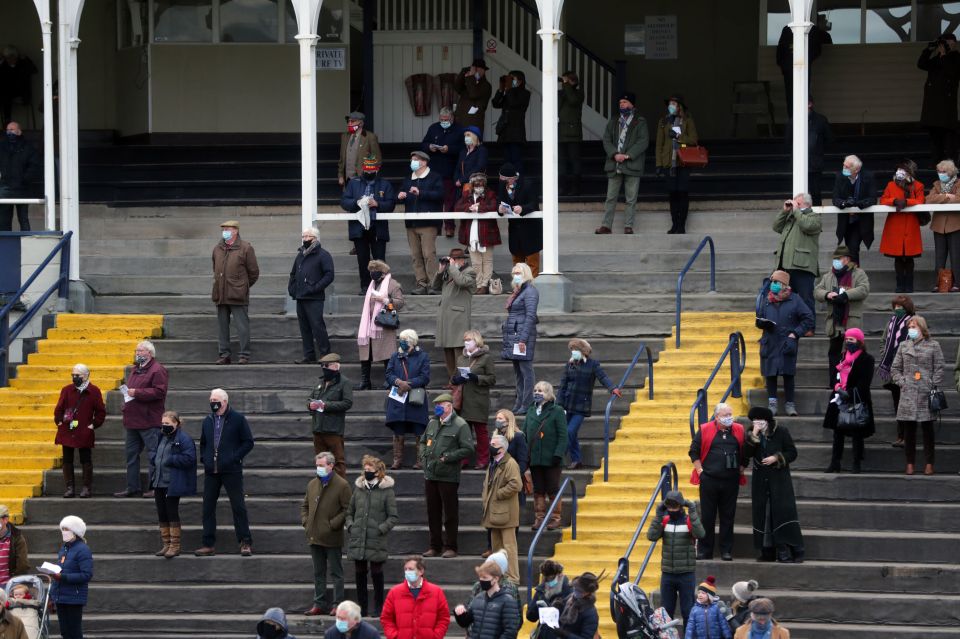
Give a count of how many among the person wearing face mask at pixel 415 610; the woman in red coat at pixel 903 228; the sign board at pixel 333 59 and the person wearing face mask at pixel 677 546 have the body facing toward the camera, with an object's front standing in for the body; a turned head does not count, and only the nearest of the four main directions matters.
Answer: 4

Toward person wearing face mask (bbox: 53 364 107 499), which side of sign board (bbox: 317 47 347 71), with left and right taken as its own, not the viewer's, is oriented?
front

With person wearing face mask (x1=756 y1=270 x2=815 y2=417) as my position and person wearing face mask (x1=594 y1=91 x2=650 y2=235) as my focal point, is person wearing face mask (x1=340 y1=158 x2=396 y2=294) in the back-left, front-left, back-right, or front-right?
front-left

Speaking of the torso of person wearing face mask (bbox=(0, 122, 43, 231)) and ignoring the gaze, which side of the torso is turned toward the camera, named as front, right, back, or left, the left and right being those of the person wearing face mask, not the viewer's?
front

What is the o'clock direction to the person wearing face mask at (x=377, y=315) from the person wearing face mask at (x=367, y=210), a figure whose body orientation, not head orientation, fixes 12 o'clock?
the person wearing face mask at (x=377, y=315) is roughly at 12 o'clock from the person wearing face mask at (x=367, y=210).

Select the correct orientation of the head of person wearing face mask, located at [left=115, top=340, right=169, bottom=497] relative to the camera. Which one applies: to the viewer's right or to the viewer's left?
to the viewer's left

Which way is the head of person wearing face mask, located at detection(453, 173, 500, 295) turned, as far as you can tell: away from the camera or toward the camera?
toward the camera

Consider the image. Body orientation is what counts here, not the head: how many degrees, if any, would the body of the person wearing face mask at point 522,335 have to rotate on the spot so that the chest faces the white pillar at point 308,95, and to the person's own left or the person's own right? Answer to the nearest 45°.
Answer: approximately 90° to the person's own right

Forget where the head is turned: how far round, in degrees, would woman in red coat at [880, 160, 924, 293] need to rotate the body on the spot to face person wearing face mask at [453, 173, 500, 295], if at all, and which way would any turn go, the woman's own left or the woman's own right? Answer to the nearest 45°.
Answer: approximately 90° to the woman's own right

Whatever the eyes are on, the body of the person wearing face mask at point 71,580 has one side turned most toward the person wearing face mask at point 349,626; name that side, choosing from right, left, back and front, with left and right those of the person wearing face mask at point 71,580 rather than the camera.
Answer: left

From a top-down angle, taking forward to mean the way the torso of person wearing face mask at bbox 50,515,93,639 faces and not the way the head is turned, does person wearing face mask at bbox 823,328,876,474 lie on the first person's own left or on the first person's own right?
on the first person's own left

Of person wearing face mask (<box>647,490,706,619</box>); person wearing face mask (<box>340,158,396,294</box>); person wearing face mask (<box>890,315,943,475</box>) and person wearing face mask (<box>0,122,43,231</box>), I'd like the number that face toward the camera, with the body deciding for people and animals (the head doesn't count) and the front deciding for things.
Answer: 4

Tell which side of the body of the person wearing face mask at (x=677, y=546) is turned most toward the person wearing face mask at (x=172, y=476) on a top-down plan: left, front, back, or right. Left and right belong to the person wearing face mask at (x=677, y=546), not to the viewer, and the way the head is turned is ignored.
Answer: right

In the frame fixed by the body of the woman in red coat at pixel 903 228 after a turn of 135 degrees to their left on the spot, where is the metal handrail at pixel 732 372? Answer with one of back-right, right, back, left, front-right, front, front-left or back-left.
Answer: back

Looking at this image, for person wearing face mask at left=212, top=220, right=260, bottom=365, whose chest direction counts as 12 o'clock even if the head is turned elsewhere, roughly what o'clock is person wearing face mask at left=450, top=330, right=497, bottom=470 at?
person wearing face mask at left=450, top=330, right=497, bottom=470 is roughly at 9 o'clock from person wearing face mask at left=212, top=220, right=260, bottom=365.

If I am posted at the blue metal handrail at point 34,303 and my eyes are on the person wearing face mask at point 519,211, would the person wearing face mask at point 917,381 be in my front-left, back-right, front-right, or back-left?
front-right
